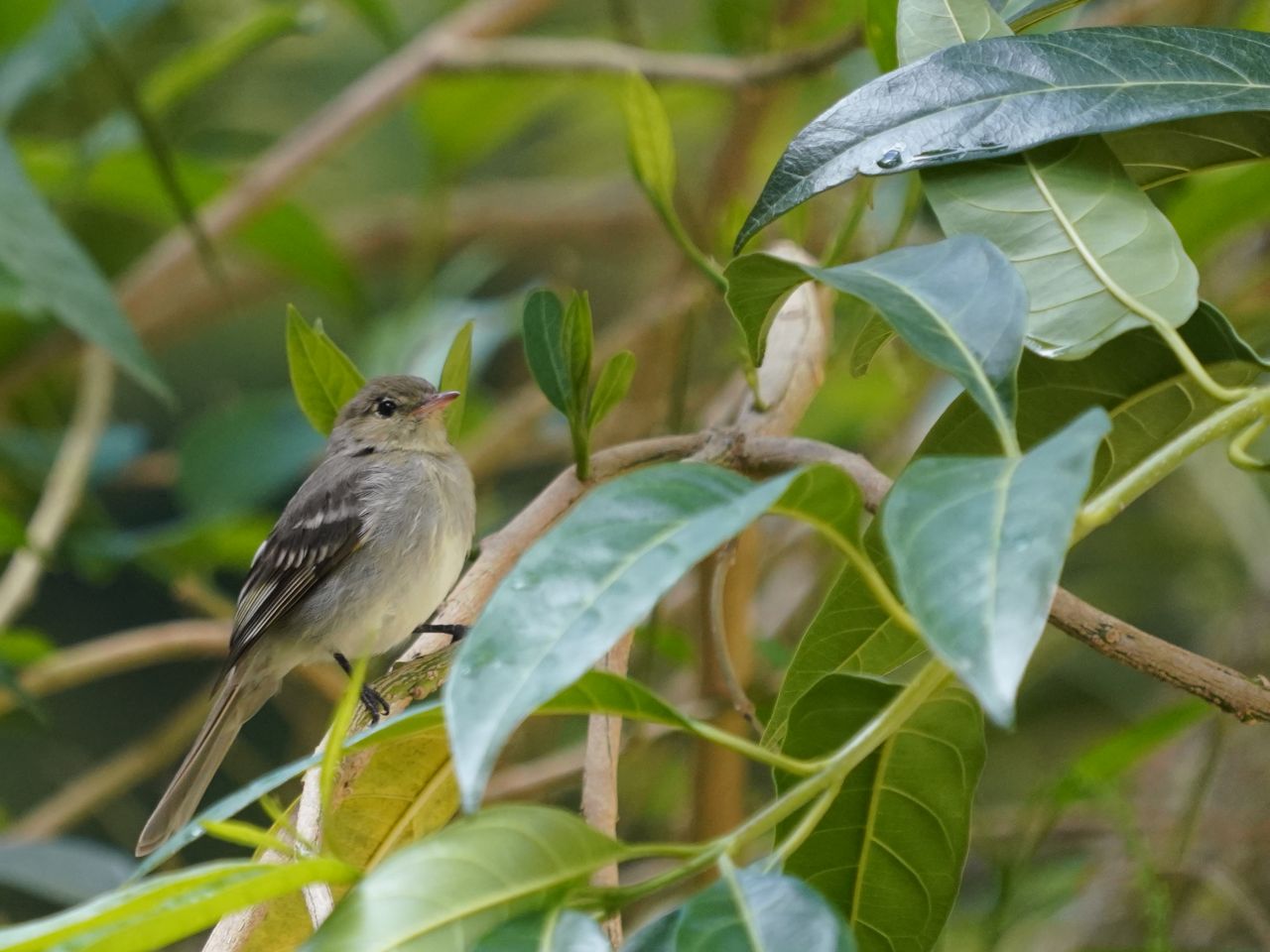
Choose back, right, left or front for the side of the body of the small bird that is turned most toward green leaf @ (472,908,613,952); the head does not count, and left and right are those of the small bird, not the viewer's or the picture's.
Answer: front

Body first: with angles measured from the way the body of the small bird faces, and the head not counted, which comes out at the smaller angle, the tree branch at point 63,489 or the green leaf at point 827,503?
the green leaf

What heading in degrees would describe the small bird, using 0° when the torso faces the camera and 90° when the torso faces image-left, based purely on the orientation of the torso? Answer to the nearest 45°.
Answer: approximately 270°

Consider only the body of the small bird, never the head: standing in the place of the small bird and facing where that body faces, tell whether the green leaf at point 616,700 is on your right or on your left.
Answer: on your right
